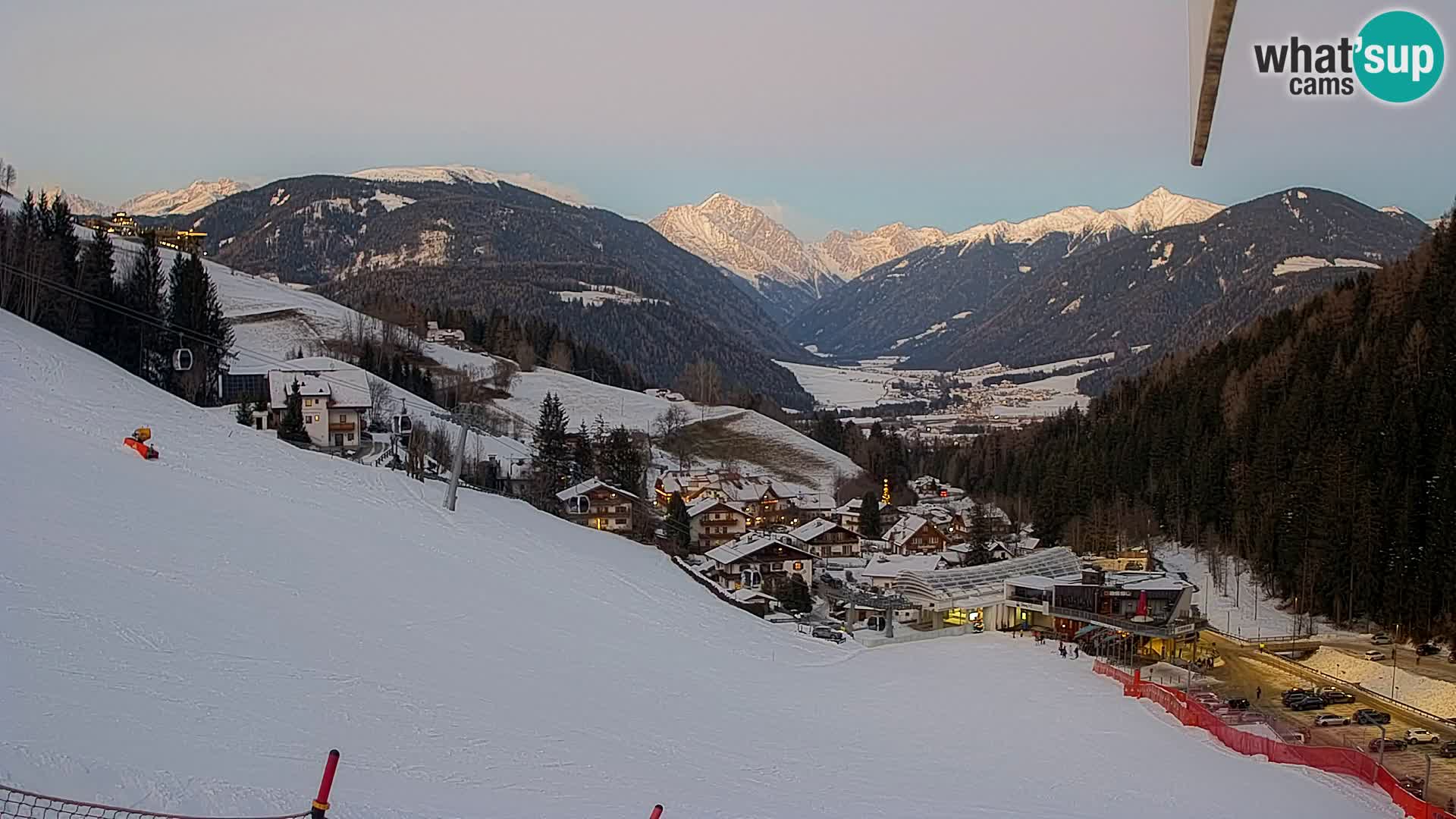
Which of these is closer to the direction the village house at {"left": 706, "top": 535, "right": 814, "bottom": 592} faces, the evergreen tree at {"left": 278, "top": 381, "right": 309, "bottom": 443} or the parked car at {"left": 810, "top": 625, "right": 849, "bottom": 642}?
the parked car

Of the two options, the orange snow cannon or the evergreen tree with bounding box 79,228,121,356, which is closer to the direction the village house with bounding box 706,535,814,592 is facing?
the orange snow cannon

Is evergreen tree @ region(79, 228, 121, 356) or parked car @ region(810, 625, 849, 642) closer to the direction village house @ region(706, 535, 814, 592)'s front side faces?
the parked car

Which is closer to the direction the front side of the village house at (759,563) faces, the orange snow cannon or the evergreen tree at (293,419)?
the orange snow cannon

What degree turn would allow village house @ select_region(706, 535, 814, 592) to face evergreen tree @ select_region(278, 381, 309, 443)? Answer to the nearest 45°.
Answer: approximately 135° to its right

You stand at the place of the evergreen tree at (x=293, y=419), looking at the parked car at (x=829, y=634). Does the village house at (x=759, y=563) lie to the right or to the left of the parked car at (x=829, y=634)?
left

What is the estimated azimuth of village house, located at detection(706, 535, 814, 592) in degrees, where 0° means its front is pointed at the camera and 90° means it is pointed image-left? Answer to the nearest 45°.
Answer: approximately 315°
